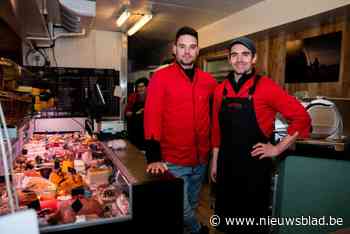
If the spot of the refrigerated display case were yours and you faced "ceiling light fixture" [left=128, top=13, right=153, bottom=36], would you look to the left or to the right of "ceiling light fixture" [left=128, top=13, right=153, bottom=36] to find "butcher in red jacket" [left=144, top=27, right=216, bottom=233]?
right

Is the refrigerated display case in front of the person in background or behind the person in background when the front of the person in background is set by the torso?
in front

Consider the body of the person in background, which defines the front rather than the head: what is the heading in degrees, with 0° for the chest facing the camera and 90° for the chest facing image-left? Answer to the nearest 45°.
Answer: approximately 0°

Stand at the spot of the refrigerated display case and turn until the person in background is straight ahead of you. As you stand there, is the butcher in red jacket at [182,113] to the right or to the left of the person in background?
right

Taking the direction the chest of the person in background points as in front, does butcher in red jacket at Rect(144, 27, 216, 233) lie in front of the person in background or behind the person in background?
in front

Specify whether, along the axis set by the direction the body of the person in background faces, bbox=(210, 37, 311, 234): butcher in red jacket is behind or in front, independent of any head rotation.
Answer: in front

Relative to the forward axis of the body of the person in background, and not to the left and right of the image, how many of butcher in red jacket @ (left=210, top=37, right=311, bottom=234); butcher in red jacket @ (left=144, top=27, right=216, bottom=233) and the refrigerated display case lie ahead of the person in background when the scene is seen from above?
3
